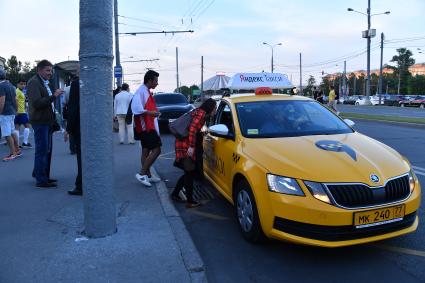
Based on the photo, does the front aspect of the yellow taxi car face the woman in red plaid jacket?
no

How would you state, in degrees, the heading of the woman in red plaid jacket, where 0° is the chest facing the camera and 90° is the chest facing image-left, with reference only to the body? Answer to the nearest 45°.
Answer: approximately 270°

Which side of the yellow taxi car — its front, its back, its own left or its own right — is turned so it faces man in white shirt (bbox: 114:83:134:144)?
back

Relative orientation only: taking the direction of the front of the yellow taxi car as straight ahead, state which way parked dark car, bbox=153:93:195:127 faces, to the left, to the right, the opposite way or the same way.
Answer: the same way

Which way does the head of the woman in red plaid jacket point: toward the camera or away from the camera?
away from the camera

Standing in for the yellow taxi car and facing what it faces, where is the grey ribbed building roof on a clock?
The grey ribbed building roof is roughly at 7 o'clock from the yellow taxi car.

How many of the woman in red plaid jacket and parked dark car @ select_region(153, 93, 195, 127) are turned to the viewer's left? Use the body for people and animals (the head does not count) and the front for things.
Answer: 0

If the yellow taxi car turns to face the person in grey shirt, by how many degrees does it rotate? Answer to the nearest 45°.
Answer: approximately 180°

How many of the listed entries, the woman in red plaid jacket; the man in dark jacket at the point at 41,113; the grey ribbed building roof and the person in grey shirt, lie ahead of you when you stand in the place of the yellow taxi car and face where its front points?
0

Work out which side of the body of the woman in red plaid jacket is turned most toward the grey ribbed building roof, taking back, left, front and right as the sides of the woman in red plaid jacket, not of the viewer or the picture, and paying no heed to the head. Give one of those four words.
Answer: left

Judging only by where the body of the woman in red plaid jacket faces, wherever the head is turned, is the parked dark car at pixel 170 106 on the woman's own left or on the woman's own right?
on the woman's own left

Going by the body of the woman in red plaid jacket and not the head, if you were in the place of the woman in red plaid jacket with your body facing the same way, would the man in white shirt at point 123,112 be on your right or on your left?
on your left

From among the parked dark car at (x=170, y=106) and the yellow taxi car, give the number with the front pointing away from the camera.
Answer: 0

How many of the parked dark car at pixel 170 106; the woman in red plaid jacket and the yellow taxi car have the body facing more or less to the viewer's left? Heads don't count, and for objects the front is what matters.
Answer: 0

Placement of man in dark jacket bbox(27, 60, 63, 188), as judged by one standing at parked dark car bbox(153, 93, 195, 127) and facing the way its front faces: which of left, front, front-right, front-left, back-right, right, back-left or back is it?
front-right

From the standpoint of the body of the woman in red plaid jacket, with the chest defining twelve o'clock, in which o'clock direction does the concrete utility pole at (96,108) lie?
The concrete utility pole is roughly at 4 o'clock from the woman in red plaid jacket.

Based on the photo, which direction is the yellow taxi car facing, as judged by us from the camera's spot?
facing the viewer and to the right of the viewer
